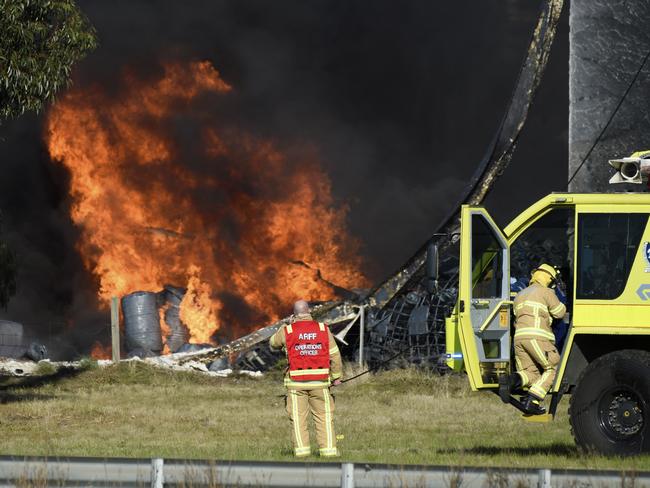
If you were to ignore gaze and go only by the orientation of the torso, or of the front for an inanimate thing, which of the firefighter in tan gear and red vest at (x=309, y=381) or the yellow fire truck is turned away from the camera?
the firefighter in tan gear and red vest

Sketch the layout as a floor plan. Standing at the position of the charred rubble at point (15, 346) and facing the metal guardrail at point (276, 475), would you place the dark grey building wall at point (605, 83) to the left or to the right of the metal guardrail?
left

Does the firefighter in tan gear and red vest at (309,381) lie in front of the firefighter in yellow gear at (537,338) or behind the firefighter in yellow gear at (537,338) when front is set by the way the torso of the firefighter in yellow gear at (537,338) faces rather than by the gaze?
behind

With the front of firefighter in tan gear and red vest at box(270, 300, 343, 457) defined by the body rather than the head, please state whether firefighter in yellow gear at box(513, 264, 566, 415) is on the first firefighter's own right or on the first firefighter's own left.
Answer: on the first firefighter's own right

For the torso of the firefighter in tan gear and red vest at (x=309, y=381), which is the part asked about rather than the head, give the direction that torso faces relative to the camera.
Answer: away from the camera

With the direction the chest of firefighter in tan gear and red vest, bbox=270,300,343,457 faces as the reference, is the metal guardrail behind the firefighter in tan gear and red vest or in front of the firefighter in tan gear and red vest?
behind

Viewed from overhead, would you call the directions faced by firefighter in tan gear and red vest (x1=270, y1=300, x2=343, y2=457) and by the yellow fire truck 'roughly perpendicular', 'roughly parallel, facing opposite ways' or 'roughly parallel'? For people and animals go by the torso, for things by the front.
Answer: roughly perpendicular

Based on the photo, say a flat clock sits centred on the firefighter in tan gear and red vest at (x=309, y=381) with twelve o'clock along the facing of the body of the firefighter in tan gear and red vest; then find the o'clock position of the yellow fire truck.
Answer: The yellow fire truck is roughly at 3 o'clock from the firefighter in tan gear and red vest.

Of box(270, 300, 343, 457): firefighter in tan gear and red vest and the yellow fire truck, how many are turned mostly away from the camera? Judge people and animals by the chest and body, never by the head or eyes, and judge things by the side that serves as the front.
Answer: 1

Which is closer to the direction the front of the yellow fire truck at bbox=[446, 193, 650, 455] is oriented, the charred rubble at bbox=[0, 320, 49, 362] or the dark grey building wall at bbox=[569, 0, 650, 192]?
the charred rubble

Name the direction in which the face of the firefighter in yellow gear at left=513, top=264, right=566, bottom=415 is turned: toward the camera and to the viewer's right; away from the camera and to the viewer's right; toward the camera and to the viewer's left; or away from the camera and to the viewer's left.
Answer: away from the camera and to the viewer's right

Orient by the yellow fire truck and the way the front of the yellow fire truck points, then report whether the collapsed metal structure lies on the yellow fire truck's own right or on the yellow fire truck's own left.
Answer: on the yellow fire truck's own right

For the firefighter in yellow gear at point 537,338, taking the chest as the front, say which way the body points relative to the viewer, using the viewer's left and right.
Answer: facing away from the viewer and to the right of the viewer

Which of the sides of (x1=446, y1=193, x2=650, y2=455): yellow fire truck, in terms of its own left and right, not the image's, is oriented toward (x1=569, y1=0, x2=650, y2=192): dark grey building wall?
right
